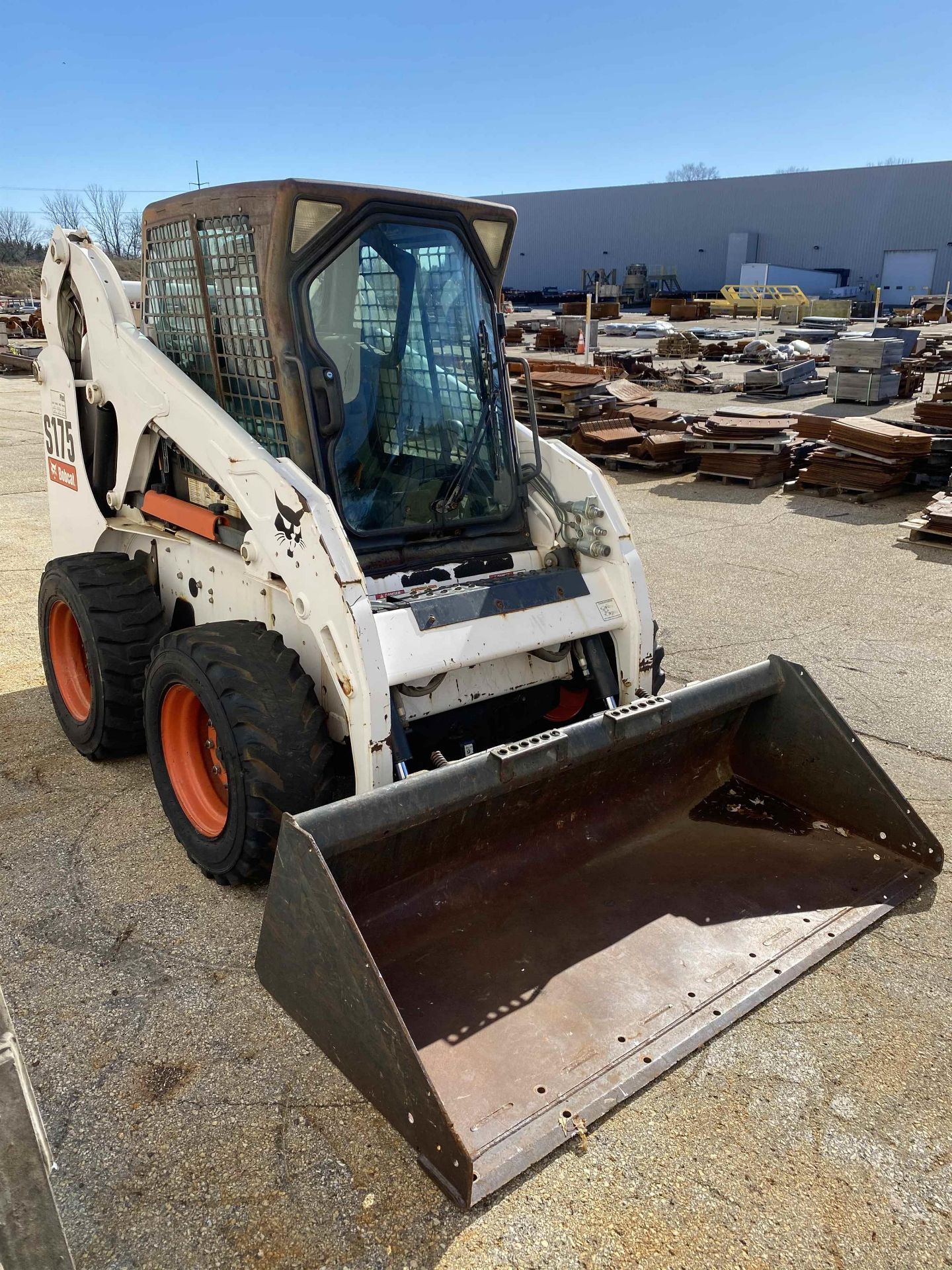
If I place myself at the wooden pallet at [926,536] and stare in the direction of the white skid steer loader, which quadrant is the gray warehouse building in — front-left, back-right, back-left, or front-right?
back-right

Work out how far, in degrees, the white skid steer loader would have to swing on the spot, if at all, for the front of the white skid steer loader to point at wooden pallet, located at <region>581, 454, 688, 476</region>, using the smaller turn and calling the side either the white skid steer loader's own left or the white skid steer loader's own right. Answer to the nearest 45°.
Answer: approximately 135° to the white skid steer loader's own left

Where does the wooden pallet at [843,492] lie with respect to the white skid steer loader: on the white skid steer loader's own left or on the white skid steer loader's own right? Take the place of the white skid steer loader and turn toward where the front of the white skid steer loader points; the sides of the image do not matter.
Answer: on the white skid steer loader's own left

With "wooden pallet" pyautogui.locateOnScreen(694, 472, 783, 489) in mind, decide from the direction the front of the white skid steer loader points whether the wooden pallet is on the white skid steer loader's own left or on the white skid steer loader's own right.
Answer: on the white skid steer loader's own left

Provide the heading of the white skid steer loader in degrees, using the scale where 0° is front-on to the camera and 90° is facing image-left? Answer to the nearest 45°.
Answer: approximately 315°

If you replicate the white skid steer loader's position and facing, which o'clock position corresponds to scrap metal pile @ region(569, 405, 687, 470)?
The scrap metal pile is roughly at 8 o'clock from the white skid steer loader.

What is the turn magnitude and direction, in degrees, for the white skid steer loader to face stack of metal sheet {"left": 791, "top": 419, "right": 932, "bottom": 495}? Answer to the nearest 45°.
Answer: approximately 90° to its left

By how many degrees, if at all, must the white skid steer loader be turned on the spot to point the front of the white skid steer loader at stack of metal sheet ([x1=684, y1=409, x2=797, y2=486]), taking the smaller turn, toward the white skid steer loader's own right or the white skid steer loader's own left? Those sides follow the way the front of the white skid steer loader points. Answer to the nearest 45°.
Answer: approximately 90° to the white skid steer loader's own left

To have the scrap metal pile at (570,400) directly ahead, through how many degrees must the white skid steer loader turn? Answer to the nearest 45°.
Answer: approximately 135° to its left

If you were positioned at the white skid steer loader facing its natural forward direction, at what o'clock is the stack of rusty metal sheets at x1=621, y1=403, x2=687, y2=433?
The stack of rusty metal sheets is roughly at 8 o'clock from the white skid steer loader.
